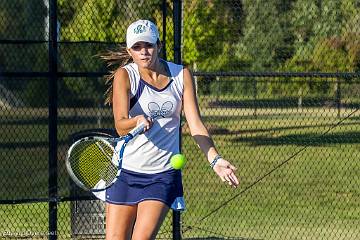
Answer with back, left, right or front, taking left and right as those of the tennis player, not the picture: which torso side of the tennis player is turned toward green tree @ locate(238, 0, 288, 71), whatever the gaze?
back

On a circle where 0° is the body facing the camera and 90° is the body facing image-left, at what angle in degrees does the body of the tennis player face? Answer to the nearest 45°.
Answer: approximately 0°

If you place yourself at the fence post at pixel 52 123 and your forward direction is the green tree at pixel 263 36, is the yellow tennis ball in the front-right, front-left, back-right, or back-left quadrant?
back-right

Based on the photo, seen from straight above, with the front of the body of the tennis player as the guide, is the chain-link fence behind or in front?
behind

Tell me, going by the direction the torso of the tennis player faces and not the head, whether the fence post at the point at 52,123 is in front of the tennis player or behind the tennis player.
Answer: behind
